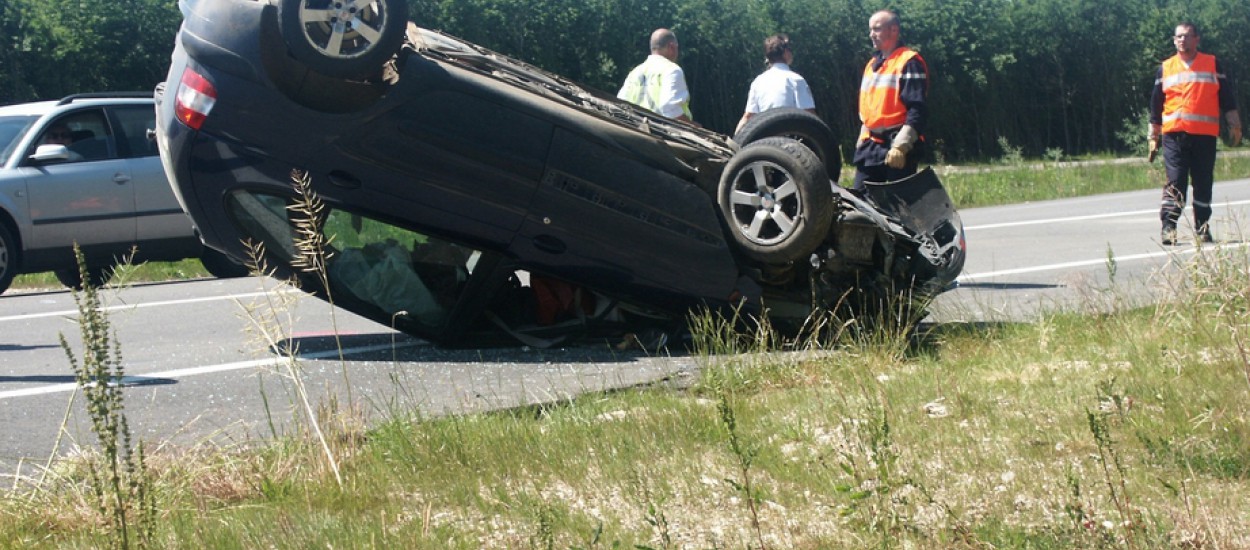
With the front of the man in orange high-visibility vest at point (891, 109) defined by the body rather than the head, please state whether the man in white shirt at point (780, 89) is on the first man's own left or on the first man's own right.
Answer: on the first man's own right

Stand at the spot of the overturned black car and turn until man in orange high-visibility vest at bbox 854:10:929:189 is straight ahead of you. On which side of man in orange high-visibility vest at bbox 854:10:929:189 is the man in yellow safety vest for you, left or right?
left

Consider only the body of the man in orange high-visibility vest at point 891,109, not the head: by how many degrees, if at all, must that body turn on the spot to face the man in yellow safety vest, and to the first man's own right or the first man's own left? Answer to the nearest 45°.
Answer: approximately 90° to the first man's own right

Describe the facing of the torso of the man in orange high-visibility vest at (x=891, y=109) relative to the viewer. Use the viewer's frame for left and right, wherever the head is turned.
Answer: facing the viewer and to the left of the viewer

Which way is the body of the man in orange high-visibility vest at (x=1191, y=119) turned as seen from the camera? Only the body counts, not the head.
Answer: toward the camera

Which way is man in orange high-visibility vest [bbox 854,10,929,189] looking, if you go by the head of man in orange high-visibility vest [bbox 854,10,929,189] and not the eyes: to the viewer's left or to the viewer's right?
to the viewer's left

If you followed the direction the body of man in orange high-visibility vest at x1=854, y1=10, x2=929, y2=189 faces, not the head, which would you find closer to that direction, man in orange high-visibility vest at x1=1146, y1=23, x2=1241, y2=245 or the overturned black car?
the overturned black car

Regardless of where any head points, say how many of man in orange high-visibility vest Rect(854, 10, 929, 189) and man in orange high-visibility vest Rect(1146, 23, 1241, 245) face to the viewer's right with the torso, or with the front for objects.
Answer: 0

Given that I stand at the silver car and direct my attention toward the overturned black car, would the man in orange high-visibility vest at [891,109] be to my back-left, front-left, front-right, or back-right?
front-left

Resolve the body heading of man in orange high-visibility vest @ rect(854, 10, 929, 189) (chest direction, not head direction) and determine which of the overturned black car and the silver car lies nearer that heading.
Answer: the overturned black car

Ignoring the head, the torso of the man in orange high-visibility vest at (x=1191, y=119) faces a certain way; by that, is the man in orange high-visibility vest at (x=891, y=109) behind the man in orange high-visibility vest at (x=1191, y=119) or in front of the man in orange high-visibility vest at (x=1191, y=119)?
in front

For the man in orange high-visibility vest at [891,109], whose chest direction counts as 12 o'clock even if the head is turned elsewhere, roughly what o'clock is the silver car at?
The silver car is roughly at 2 o'clock from the man in orange high-visibility vest.

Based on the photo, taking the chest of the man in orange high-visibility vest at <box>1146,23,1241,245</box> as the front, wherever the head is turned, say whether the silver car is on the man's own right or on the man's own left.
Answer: on the man's own right

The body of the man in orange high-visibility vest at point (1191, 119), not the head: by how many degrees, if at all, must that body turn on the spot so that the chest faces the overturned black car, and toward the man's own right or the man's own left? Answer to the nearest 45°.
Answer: approximately 45° to the man's own right
